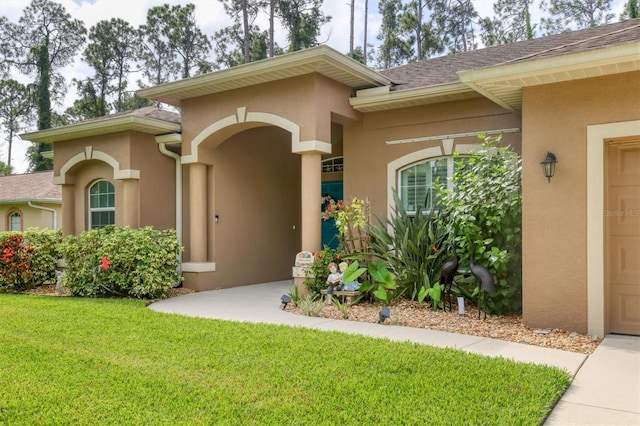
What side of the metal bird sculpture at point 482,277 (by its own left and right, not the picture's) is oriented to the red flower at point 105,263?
front

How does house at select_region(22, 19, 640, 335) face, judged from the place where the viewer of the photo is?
facing the viewer and to the left of the viewer

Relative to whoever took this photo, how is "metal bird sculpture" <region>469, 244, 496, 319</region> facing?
facing to the left of the viewer

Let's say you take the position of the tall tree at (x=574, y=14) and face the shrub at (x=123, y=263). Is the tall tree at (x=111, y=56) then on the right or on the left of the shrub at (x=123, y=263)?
right

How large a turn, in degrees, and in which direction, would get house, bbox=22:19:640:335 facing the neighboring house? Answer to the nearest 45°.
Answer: approximately 90° to its right

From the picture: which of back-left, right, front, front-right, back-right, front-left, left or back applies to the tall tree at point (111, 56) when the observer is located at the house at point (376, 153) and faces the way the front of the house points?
right

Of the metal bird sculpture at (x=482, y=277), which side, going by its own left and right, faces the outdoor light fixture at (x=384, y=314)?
front

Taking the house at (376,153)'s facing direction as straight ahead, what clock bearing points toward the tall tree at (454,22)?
The tall tree is roughly at 5 o'clock from the house.

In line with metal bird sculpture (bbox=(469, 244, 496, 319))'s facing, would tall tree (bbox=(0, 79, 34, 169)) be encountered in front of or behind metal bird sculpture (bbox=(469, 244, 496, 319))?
in front
